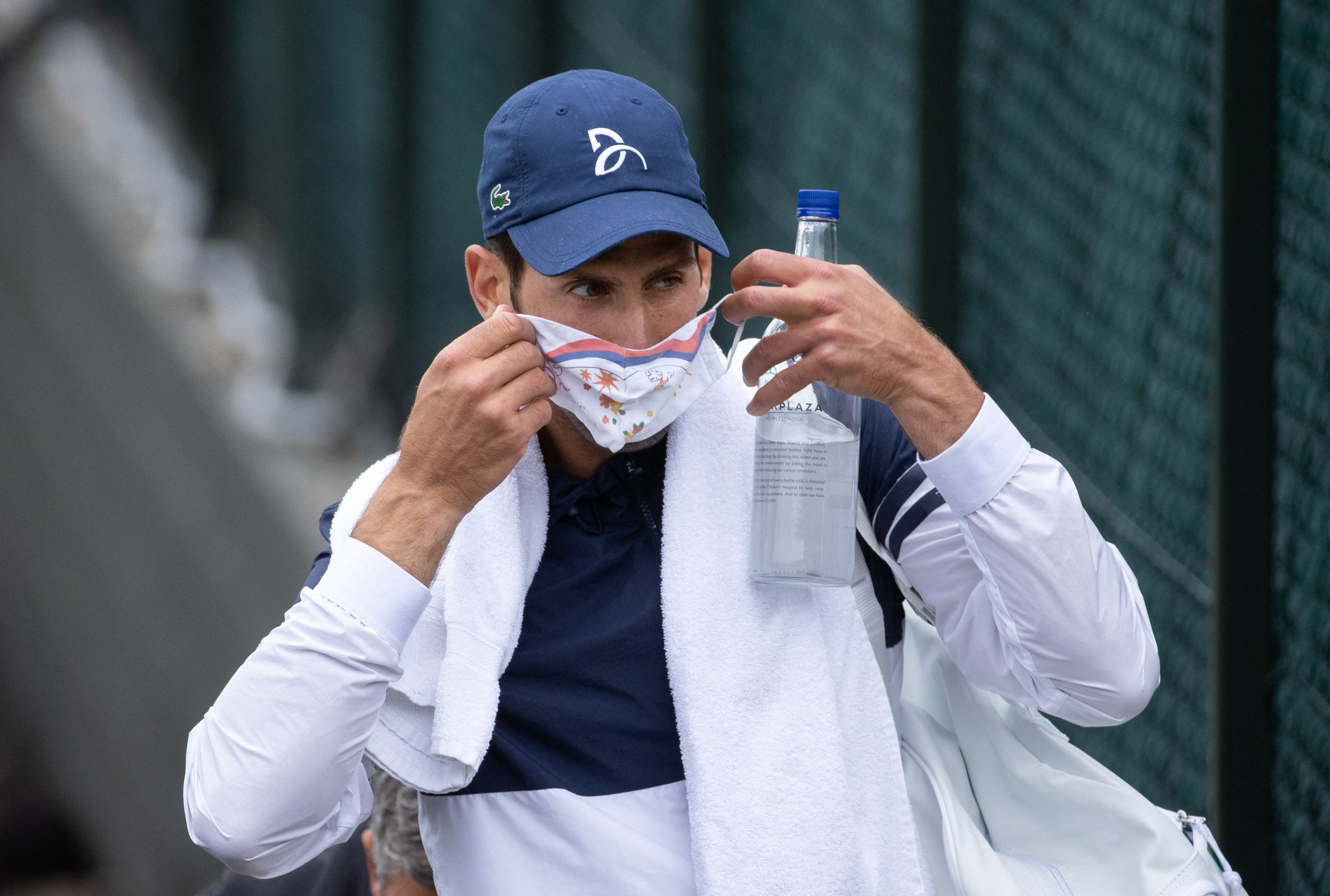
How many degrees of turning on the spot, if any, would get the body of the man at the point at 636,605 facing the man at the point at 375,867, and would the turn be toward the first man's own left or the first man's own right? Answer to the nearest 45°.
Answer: approximately 135° to the first man's own right

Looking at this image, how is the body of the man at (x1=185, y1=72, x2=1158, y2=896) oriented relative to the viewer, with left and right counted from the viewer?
facing the viewer

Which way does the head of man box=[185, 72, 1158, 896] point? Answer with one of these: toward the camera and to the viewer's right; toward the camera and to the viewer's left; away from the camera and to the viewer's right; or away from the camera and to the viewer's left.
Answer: toward the camera and to the viewer's right
